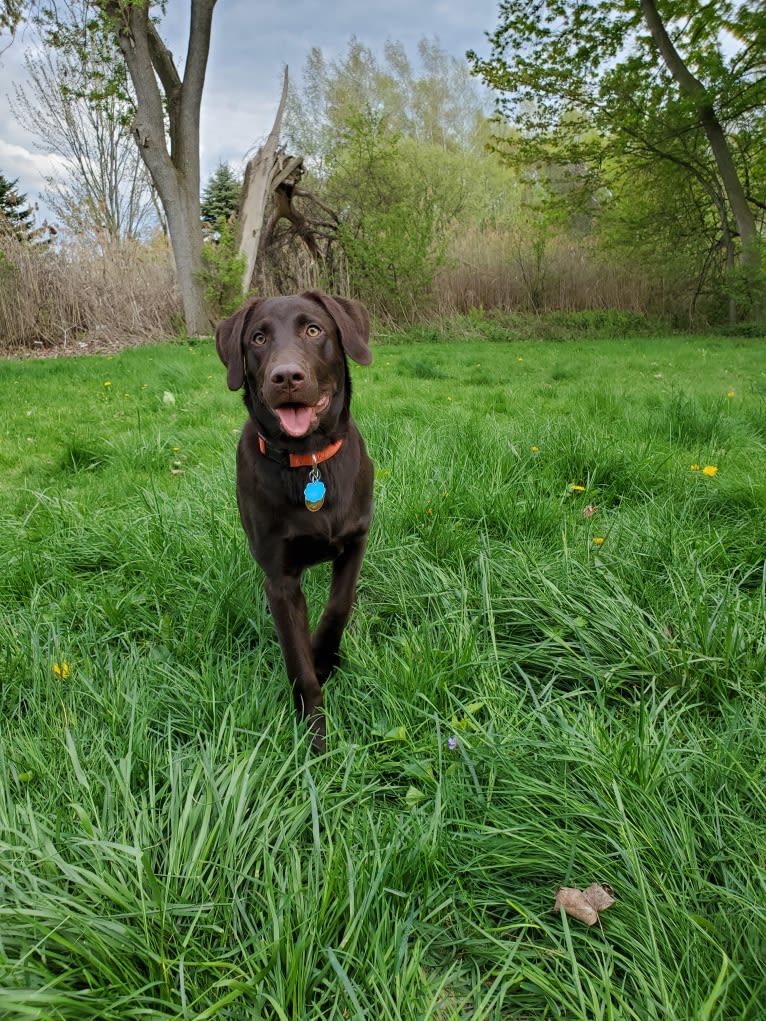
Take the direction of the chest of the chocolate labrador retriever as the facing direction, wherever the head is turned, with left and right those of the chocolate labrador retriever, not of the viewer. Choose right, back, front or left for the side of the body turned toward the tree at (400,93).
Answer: back

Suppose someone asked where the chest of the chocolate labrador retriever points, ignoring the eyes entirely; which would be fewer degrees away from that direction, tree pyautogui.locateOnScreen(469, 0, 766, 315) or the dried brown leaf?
the dried brown leaf

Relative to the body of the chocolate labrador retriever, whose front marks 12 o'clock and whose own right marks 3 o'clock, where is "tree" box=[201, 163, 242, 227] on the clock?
The tree is roughly at 6 o'clock from the chocolate labrador retriever.

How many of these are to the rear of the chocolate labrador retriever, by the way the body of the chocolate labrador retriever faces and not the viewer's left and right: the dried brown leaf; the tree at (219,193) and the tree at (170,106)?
2

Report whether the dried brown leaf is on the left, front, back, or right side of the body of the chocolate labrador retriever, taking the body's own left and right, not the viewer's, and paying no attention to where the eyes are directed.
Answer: front

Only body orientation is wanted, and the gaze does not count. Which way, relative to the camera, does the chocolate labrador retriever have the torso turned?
toward the camera

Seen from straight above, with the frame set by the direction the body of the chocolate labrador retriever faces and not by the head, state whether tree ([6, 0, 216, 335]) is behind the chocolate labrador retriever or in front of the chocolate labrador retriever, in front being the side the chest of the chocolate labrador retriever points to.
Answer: behind

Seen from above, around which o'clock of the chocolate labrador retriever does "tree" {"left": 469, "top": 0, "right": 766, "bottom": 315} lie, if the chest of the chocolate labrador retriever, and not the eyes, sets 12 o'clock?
The tree is roughly at 7 o'clock from the chocolate labrador retriever.

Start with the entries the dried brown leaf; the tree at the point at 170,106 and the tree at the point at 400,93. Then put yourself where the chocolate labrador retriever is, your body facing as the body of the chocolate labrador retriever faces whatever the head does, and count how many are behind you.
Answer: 2
